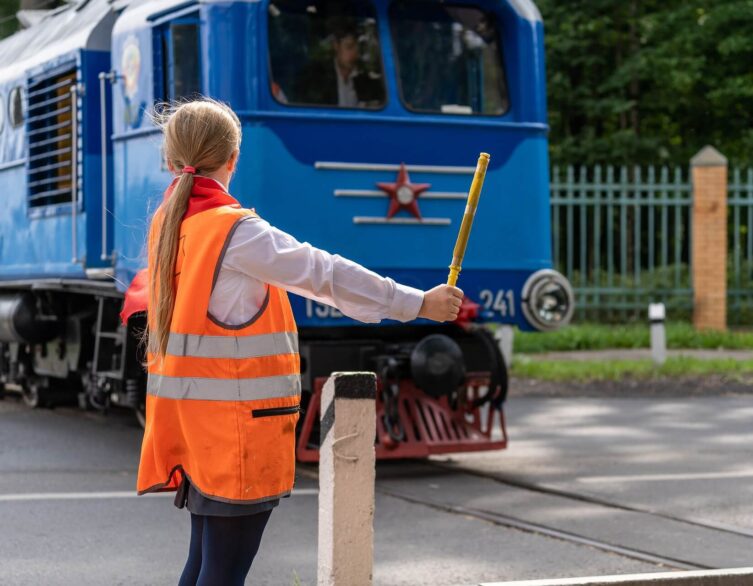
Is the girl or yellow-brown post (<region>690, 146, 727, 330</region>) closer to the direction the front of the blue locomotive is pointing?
the girl

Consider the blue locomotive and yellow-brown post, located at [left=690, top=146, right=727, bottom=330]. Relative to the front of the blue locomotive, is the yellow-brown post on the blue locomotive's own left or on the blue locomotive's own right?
on the blue locomotive's own left

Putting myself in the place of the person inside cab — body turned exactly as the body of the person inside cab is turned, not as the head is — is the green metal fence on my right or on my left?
on my left

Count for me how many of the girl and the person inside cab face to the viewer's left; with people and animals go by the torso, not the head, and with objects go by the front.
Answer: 0

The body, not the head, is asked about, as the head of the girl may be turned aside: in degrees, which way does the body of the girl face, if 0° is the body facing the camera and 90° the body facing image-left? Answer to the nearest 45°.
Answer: approximately 225°

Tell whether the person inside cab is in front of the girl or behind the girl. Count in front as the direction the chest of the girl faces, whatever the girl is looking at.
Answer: in front

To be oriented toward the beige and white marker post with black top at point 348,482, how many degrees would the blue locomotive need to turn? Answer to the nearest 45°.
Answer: approximately 45° to its right

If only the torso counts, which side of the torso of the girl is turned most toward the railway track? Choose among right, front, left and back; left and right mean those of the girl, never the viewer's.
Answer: front

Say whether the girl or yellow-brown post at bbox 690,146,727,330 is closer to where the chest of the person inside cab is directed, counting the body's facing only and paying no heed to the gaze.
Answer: the girl

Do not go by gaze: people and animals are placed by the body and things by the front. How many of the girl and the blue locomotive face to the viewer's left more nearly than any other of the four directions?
0

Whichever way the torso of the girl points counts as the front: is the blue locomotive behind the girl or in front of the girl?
in front

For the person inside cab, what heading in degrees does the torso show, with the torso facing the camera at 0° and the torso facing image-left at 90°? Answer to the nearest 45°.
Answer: approximately 315°

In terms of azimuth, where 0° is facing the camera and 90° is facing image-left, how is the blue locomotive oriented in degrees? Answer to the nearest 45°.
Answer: approximately 315°

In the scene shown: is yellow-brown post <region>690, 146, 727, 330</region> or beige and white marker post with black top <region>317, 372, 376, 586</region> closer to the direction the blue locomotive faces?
the beige and white marker post with black top

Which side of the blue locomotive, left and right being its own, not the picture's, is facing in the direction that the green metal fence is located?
left
